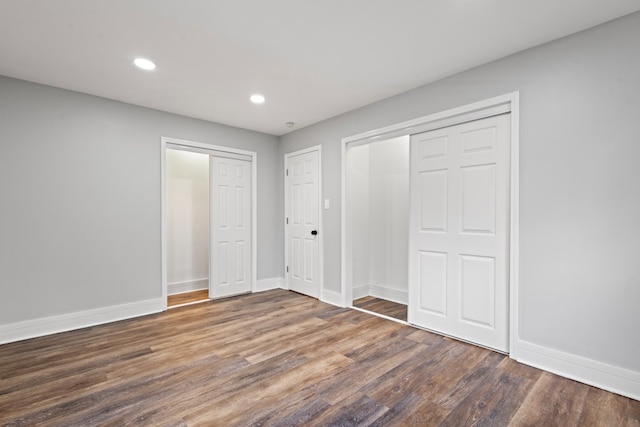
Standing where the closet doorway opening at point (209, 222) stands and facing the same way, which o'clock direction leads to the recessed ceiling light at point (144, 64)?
The recessed ceiling light is roughly at 2 o'clock from the closet doorway opening.

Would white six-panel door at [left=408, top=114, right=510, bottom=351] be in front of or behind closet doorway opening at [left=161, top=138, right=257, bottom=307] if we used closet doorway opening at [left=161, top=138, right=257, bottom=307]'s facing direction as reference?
in front

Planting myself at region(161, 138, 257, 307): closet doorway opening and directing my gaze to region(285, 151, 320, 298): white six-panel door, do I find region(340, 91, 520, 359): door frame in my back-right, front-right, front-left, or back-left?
front-right

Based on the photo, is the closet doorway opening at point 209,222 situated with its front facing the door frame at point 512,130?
yes

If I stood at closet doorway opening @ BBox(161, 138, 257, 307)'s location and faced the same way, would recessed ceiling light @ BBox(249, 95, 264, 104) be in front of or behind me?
in front

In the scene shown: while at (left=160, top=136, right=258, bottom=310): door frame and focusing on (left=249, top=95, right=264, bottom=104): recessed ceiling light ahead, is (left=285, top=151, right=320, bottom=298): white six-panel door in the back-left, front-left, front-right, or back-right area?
front-left
